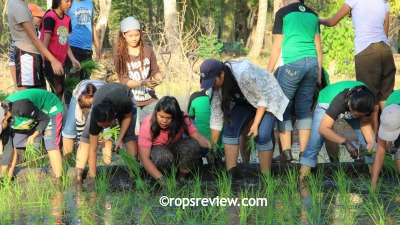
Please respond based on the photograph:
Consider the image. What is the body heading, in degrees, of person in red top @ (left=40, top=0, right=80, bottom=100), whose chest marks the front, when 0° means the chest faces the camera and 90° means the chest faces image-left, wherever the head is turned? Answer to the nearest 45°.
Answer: approximately 315°

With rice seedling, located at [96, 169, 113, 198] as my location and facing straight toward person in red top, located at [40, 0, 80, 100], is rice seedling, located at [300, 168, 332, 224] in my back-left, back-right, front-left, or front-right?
back-right

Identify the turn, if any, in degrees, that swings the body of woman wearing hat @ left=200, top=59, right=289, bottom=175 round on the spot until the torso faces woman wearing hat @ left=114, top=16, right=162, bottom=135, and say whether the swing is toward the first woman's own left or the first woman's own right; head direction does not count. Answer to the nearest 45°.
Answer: approximately 90° to the first woman's own right

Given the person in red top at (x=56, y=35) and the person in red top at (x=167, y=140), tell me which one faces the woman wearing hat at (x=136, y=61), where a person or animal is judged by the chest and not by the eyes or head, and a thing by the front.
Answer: the person in red top at (x=56, y=35)

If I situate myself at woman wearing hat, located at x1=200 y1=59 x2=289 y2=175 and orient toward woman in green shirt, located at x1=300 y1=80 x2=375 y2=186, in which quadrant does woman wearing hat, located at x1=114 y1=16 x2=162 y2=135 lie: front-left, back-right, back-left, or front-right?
back-left

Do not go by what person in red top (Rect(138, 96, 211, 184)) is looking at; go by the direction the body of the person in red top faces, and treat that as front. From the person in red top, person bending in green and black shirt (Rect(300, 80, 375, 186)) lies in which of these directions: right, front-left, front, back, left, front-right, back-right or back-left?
left

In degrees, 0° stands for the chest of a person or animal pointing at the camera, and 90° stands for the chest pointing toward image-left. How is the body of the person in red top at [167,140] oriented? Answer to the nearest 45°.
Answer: approximately 0°

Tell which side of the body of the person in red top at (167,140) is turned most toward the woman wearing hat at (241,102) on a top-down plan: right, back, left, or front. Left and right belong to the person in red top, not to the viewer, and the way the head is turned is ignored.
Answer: left

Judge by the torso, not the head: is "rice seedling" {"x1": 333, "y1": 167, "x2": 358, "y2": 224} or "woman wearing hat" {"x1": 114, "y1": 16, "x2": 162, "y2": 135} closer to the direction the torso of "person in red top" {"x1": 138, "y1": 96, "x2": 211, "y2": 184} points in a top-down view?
the rice seedling
